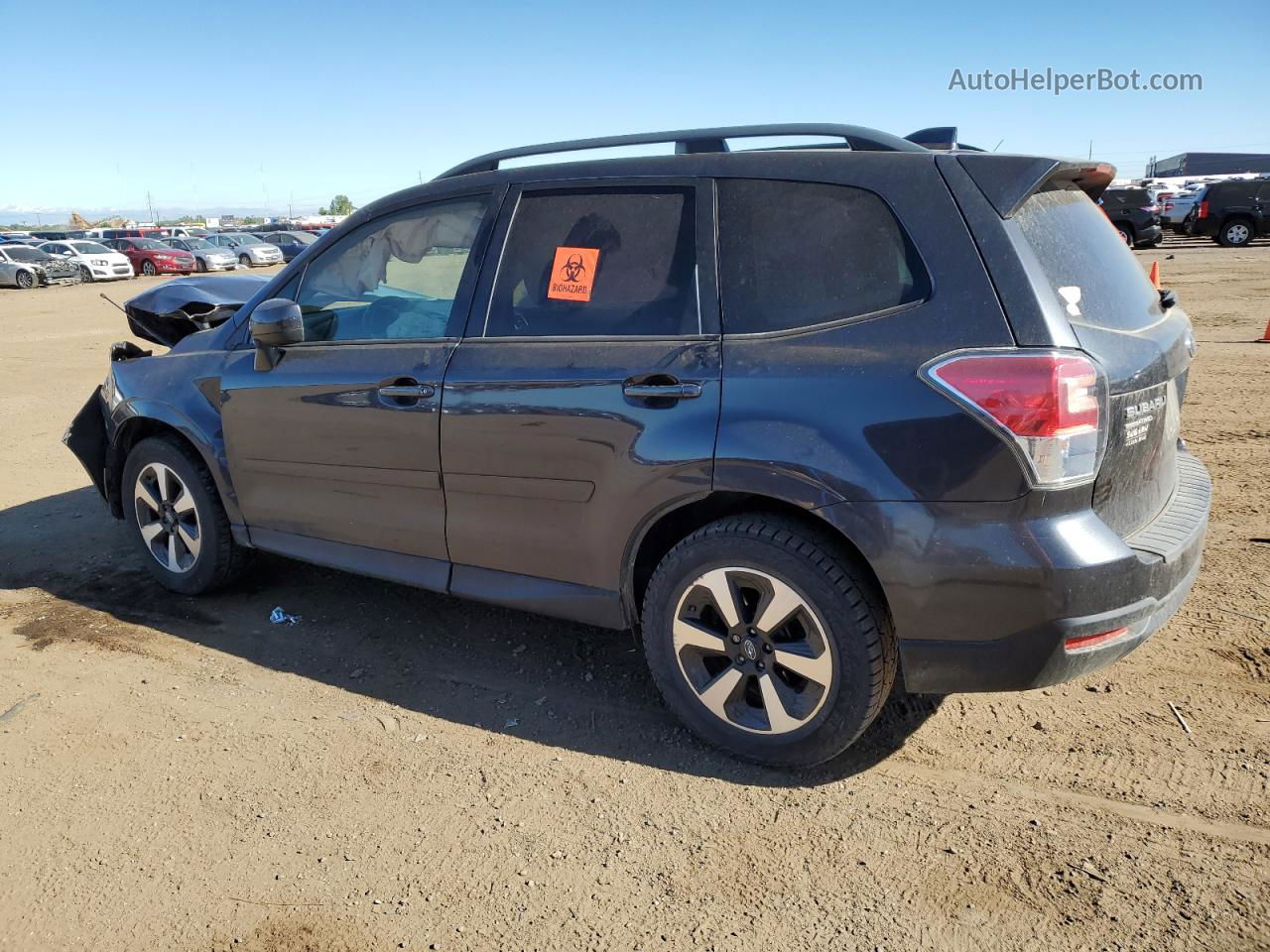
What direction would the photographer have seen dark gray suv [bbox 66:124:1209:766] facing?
facing away from the viewer and to the left of the viewer

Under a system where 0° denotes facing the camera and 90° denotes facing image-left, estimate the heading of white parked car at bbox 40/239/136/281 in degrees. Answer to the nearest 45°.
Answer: approximately 315°

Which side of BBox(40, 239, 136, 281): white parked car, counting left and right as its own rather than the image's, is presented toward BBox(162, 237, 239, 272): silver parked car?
left

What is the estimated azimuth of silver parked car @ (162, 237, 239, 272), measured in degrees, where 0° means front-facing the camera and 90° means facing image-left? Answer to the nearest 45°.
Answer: approximately 315°

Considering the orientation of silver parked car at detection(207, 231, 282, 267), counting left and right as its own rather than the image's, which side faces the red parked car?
right

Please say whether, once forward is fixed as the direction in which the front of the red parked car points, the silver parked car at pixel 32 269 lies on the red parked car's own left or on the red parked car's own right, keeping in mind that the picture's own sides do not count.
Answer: on the red parked car's own right

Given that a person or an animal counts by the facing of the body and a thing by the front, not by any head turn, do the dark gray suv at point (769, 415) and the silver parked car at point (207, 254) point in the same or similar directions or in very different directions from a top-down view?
very different directions

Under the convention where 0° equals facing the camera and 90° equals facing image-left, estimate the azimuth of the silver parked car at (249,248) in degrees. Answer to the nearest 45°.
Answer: approximately 315°
